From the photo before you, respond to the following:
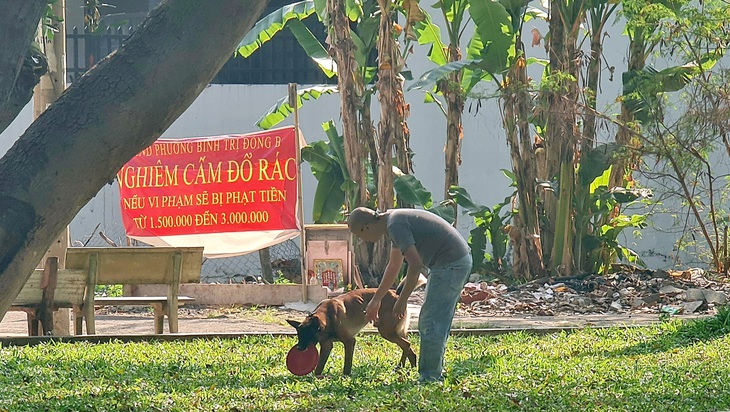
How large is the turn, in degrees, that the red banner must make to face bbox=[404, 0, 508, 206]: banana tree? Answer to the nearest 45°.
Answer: approximately 90° to its left

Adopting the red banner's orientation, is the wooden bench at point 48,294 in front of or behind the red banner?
in front

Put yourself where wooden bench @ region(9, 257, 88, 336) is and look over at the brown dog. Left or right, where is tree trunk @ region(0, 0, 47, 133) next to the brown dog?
right

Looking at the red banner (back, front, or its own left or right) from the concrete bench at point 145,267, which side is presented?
front

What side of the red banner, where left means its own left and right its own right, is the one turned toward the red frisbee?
front

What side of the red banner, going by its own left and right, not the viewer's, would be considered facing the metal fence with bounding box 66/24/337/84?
back

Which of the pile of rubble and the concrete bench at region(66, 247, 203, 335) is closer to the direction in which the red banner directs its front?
the concrete bench

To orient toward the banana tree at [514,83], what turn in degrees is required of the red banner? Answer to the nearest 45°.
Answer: approximately 90° to its left

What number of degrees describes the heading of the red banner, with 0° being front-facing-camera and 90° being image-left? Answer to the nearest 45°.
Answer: approximately 0°

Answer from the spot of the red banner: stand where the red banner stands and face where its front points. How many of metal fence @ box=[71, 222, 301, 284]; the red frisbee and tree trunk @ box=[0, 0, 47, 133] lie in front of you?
2

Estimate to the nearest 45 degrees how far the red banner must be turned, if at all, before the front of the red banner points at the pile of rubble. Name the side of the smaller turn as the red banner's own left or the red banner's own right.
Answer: approximately 90° to the red banner's own left
